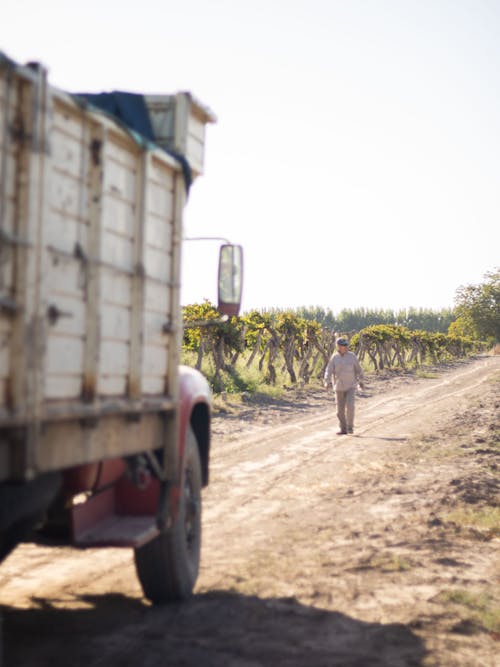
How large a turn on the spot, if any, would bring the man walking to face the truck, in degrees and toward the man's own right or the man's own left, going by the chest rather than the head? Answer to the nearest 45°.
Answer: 0° — they already face it

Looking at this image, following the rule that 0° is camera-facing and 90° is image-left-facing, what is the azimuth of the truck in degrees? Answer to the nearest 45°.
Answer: approximately 225°

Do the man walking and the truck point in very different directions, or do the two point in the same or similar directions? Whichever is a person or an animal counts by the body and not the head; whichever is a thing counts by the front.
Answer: very different directions

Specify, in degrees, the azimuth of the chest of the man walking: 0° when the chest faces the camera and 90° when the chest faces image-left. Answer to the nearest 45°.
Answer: approximately 0°

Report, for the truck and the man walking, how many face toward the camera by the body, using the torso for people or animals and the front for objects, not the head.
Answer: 1
